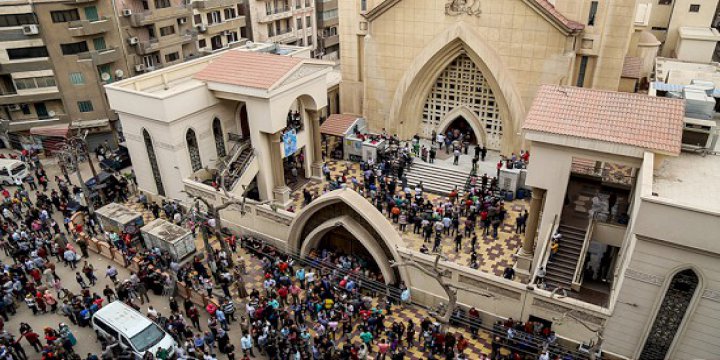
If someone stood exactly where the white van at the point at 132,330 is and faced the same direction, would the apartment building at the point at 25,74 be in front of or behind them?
behind

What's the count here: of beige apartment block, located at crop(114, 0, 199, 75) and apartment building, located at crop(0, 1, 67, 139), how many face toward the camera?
2

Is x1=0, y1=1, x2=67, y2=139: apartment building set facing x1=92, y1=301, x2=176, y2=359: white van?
yes

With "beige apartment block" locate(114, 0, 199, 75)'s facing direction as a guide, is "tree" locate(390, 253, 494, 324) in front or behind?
in front

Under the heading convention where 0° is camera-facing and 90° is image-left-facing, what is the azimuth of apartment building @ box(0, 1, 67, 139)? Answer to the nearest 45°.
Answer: approximately 0°

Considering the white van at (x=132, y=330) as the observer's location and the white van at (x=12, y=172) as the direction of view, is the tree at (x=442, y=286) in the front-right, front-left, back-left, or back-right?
back-right

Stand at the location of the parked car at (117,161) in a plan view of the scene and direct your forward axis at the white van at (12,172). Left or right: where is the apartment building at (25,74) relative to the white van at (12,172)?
right

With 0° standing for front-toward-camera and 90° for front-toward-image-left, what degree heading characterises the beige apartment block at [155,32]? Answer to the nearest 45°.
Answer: approximately 0°

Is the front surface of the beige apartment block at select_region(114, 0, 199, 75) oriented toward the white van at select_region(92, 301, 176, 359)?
yes
